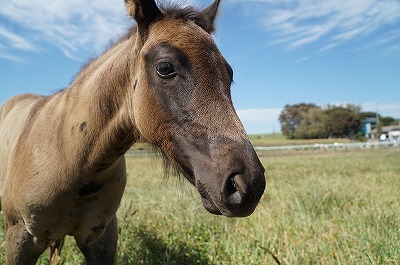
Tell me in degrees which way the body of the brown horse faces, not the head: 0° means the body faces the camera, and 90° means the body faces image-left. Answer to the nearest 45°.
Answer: approximately 315°
